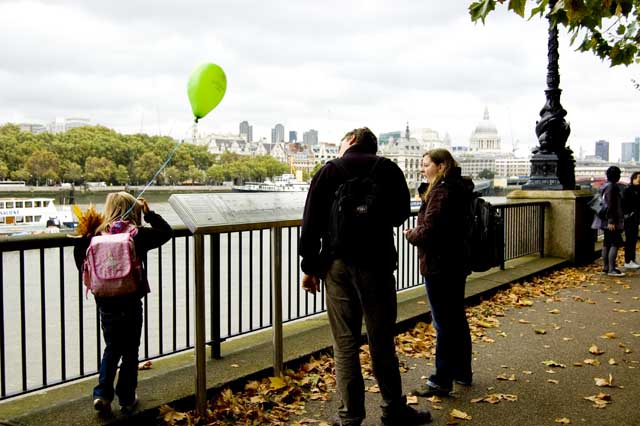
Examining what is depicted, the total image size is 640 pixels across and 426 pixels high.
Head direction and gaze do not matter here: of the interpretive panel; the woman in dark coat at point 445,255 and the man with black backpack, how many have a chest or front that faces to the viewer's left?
1

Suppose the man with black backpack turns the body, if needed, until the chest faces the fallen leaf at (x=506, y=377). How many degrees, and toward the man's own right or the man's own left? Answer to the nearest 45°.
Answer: approximately 45° to the man's own right

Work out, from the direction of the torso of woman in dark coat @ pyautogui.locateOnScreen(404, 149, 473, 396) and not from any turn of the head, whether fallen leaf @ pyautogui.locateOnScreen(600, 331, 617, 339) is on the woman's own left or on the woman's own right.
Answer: on the woman's own right

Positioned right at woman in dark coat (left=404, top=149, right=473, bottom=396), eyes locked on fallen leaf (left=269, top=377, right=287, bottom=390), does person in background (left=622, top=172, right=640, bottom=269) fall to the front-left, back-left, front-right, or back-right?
back-right

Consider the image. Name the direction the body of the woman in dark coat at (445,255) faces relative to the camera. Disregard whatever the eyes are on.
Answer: to the viewer's left

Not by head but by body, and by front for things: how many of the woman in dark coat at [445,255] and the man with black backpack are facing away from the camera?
1

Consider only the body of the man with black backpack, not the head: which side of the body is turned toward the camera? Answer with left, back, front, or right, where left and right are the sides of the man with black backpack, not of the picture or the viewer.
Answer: back

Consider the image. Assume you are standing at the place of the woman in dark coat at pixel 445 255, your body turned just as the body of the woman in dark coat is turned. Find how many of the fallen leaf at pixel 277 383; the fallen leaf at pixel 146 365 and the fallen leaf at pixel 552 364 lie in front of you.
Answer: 2

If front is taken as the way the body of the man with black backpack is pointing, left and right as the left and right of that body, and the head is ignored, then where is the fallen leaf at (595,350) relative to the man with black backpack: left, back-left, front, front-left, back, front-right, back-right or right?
front-right

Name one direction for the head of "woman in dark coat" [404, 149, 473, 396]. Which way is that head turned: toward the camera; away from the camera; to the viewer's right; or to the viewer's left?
to the viewer's left
